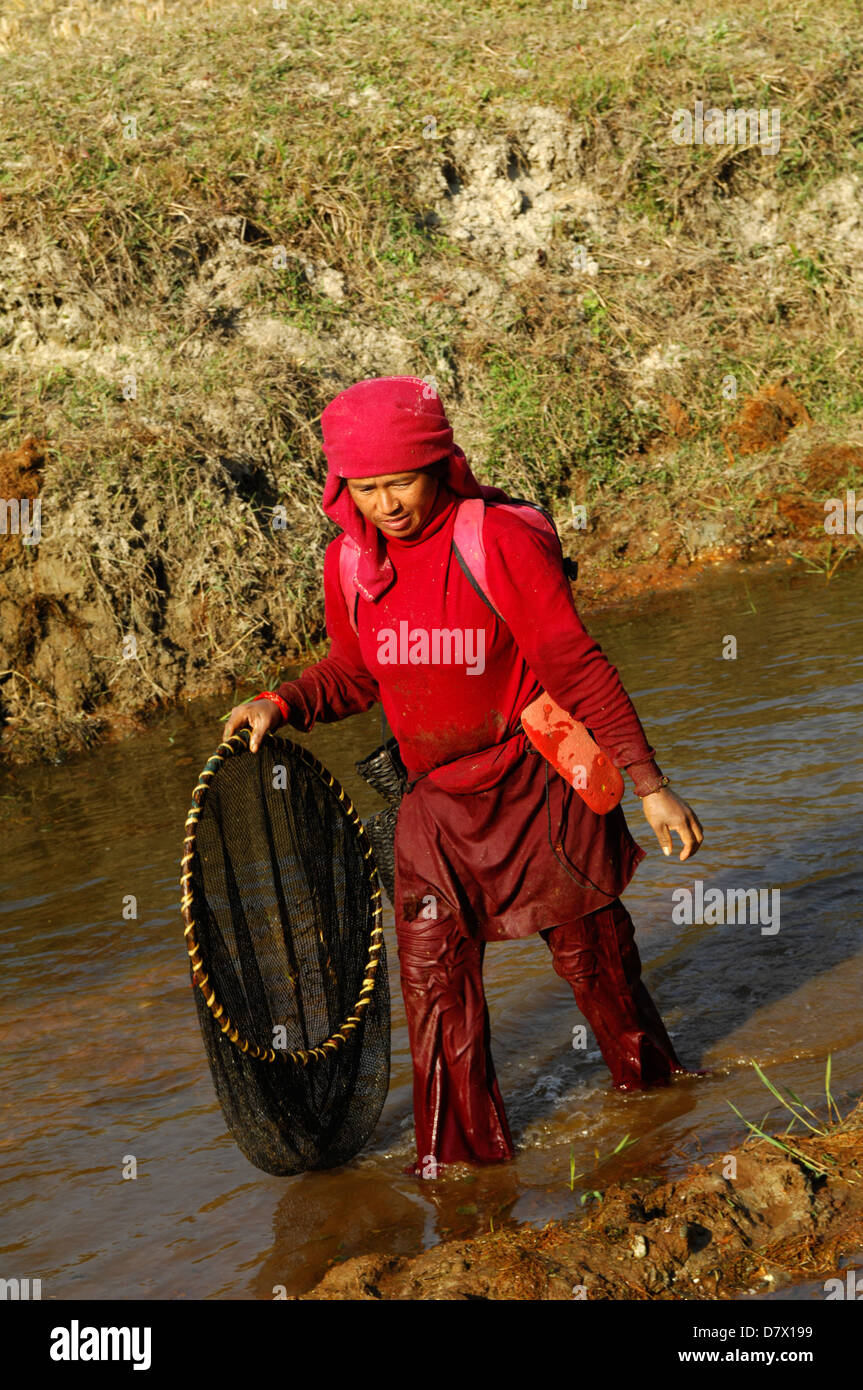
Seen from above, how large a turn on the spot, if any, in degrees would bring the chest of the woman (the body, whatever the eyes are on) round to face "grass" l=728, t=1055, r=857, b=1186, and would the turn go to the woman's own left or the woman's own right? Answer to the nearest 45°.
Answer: approximately 90° to the woman's own left

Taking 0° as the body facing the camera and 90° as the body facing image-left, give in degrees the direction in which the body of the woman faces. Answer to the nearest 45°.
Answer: approximately 45°

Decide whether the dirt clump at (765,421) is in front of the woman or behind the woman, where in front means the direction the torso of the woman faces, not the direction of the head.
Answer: behind
